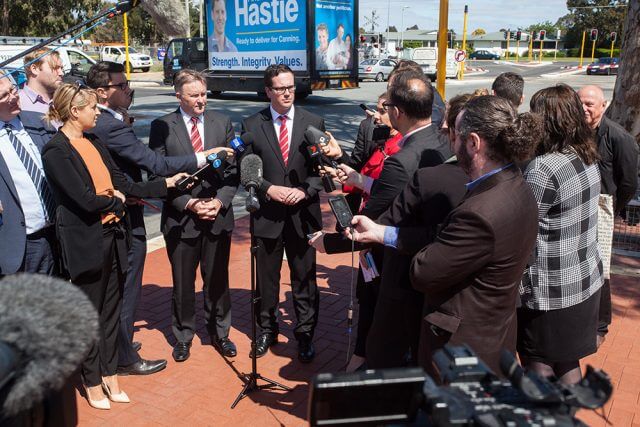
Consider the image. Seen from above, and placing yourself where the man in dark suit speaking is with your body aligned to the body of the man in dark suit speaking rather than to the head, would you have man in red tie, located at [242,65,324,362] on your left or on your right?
on your left

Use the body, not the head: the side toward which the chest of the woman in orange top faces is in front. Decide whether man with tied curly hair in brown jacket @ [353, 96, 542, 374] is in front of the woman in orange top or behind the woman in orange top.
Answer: in front

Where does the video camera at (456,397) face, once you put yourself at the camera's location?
facing away from the viewer and to the left of the viewer

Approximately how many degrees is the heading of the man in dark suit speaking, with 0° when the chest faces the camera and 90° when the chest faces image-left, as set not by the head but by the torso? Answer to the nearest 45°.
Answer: approximately 0°

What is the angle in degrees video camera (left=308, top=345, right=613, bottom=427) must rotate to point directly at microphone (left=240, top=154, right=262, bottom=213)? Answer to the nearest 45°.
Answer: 0° — it already faces it

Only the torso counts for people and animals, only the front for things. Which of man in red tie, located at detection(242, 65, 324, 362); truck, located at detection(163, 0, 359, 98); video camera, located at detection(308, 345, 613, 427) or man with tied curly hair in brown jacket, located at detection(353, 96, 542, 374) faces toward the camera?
the man in red tie

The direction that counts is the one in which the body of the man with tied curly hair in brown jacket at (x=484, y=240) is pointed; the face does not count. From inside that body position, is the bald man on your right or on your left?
on your right

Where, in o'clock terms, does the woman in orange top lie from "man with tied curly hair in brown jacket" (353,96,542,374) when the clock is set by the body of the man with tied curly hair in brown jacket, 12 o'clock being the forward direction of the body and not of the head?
The woman in orange top is roughly at 11 o'clock from the man with tied curly hair in brown jacket.

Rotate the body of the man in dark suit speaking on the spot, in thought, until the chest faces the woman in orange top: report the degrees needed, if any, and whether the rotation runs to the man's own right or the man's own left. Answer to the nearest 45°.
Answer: approximately 45° to the man's own right

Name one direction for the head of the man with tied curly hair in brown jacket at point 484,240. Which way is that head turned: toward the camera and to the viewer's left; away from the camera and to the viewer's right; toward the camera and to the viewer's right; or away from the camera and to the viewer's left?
away from the camera and to the viewer's left

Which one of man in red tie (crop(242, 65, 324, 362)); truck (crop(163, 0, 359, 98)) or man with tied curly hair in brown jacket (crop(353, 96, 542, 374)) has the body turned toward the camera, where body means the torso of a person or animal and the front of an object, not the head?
the man in red tie

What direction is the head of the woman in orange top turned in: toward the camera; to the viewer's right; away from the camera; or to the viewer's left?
to the viewer's right

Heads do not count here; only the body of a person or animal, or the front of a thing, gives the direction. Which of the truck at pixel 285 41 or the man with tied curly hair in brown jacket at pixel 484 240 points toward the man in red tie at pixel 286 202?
the man with tied curly hair in brown jacket

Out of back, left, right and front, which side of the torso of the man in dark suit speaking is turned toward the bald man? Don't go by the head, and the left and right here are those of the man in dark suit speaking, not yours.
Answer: left

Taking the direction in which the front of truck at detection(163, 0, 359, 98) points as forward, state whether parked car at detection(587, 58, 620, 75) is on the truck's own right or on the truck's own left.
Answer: on the truck's own right

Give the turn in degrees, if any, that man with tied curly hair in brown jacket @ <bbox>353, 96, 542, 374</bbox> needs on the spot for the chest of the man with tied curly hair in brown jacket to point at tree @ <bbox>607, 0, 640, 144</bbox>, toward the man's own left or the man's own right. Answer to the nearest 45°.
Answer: approximately 45° to the man's own right
